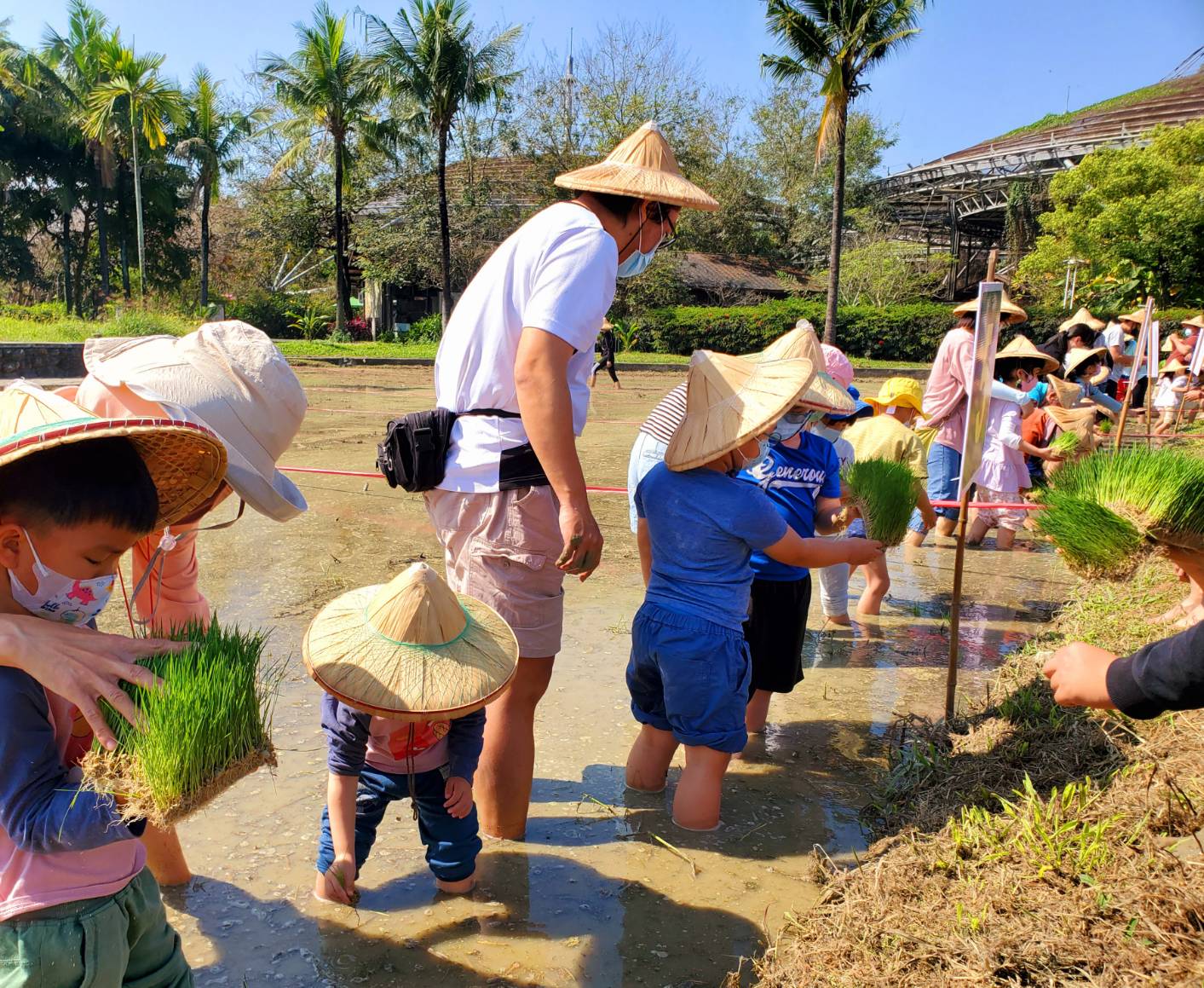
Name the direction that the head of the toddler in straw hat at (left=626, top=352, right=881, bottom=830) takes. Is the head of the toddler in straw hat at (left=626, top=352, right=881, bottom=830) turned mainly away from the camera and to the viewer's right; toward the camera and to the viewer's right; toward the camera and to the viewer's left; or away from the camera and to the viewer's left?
away from the camera and to the viewer's right

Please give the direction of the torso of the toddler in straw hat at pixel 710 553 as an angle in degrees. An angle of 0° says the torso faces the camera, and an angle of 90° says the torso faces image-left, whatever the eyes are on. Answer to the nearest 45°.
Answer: approximately 225°

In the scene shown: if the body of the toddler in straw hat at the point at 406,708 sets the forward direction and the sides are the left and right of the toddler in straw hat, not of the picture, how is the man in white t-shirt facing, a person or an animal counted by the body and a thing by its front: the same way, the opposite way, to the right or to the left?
to the left

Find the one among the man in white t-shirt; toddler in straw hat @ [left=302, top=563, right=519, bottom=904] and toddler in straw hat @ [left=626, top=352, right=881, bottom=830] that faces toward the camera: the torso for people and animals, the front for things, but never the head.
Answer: toddler in straw hat @ [left=302, top=563, right=519, bottom=904]

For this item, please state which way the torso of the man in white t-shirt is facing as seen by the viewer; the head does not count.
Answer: to the viewer's right

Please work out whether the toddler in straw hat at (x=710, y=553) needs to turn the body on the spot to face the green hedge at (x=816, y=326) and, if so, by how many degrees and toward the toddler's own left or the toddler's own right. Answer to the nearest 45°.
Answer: approximately 45° to the toddler's own left

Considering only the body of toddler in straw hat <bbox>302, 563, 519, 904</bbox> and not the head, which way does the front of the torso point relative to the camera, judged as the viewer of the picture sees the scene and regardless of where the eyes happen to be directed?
toward the camera

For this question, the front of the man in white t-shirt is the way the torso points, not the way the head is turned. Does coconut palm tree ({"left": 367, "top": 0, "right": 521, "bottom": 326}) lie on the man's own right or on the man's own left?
on the man's own left

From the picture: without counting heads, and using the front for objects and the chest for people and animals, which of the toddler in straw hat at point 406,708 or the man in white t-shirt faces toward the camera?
the toddler in straw hat

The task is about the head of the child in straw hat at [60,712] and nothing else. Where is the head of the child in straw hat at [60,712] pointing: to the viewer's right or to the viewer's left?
to the viewer's right

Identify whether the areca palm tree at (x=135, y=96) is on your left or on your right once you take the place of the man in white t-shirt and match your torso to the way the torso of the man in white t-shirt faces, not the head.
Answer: on your left

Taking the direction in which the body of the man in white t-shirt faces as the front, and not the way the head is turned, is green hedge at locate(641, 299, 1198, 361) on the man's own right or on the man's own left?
on the man's own left

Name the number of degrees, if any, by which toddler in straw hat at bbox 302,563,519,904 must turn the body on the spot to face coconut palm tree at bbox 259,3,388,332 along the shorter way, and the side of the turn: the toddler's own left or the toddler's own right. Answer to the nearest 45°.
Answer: approximately 180°

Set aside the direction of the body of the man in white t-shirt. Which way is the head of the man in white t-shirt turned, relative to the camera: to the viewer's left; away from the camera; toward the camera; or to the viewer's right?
to the viewer's right

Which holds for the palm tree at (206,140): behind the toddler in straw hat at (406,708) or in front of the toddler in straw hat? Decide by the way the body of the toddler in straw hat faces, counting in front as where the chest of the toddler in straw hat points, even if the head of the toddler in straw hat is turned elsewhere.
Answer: behind

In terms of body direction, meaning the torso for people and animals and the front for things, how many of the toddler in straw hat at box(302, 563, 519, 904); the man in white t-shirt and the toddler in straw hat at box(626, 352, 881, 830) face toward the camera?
1
